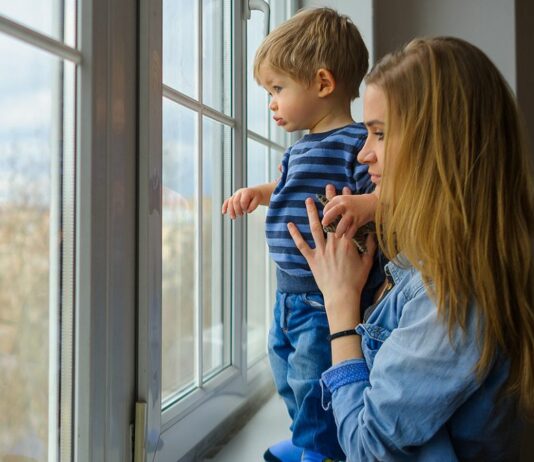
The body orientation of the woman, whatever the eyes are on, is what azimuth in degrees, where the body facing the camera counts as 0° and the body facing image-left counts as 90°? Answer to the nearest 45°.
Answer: approximately 90°
